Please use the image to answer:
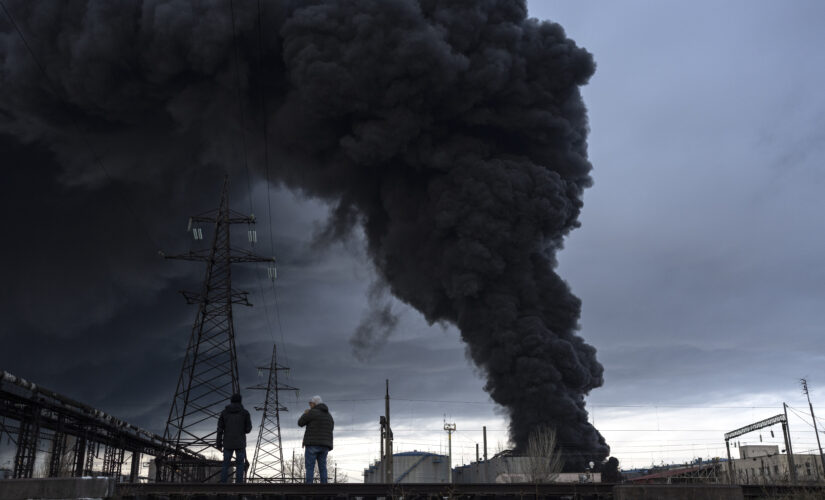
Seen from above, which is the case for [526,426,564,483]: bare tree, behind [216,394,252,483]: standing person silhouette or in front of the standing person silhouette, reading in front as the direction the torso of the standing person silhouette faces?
in front

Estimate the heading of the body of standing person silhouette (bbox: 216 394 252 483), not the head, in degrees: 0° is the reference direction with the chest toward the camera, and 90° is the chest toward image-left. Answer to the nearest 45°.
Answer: approximately 180°

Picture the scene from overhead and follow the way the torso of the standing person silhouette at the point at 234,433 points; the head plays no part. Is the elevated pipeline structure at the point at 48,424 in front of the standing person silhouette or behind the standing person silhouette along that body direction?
in front

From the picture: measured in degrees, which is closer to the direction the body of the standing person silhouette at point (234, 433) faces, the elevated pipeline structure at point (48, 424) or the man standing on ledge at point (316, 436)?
the elevated pipeline structure

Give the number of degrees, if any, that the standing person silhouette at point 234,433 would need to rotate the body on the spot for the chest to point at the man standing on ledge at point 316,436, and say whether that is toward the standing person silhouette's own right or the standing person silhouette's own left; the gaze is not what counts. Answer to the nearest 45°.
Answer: approximately 135° to the standing person silhouette's own right
